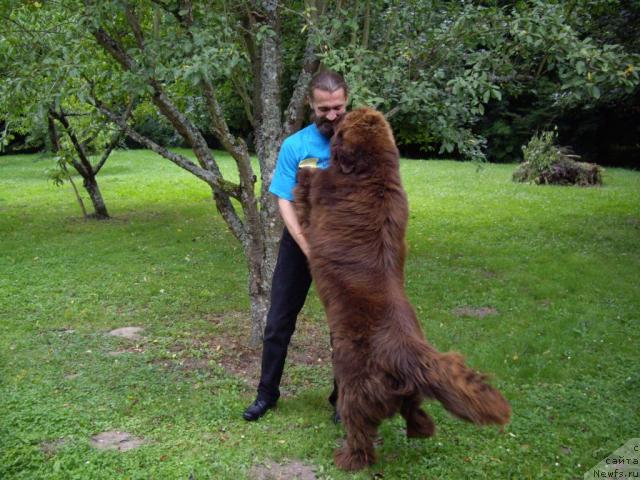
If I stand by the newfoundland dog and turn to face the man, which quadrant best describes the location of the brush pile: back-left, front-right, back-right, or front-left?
front-right

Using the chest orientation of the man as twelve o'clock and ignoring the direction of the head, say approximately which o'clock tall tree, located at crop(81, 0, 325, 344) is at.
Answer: The tall tree is roughly at 7 o'clock from the man.

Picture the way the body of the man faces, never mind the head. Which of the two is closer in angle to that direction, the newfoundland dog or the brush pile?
the newfoundland dog

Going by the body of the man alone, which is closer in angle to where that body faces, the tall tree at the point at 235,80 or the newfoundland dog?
the newfoundland dog

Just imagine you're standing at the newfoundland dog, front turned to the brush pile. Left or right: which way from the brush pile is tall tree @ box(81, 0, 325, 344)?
left

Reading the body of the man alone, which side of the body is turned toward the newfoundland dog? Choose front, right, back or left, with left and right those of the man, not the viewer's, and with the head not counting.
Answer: front

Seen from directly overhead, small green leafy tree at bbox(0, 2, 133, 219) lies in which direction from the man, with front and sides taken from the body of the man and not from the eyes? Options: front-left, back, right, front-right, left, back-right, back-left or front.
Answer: back

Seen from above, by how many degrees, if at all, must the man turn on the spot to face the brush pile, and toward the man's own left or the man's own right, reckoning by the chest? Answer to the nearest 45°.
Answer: approximately 90° to the man's own left

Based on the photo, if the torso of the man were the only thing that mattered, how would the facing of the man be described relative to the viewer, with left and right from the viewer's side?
facing the viewer and to the right of the viewer
